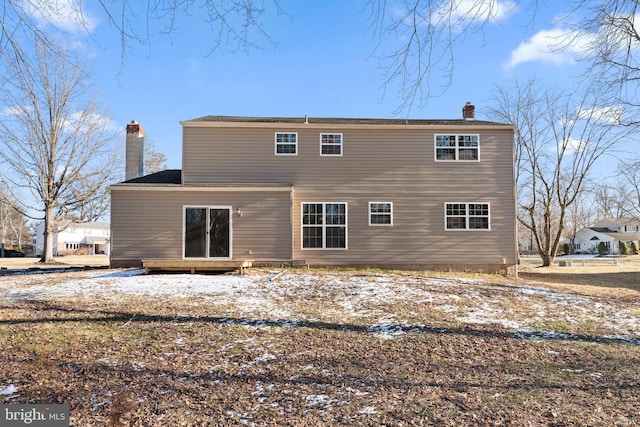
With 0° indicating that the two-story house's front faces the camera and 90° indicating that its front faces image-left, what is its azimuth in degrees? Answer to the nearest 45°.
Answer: approximately 180°
